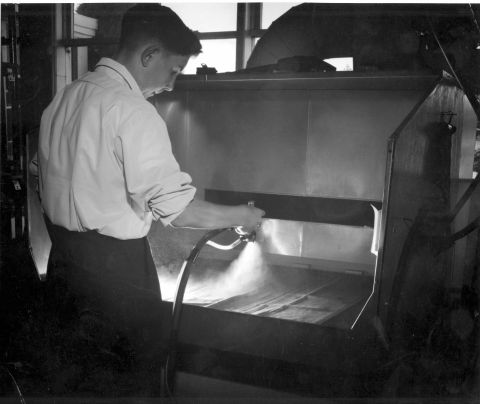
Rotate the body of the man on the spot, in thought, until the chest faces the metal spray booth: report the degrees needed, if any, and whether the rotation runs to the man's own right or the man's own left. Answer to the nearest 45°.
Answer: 0° — they already face it

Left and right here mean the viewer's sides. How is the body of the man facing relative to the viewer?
facing away from the viewer and to the right of the viewer

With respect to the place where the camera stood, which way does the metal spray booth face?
facing the viewer and to the left of the viewer

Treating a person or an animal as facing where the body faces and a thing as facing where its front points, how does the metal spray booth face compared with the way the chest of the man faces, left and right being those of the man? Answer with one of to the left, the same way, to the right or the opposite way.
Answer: the opposite way

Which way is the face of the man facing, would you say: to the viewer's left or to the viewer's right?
to the viewer's right
